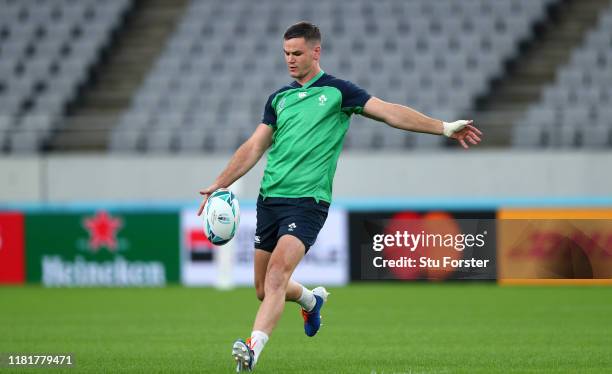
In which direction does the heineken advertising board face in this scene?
toward the camera
